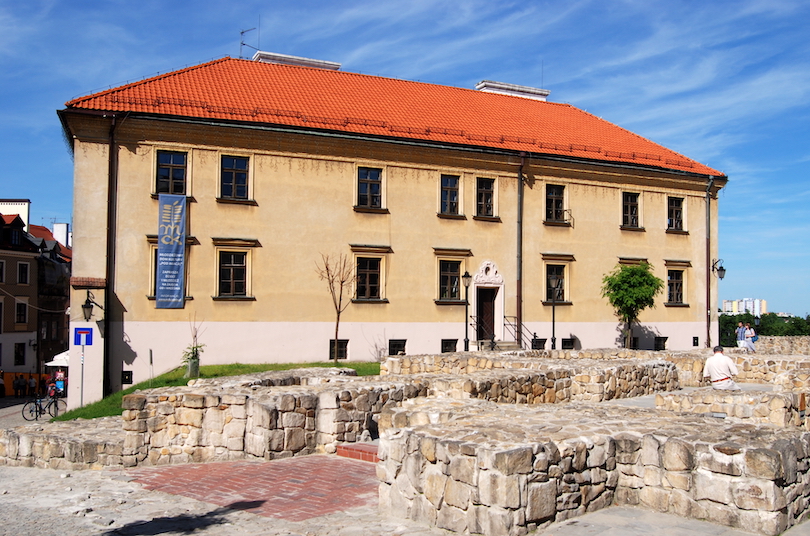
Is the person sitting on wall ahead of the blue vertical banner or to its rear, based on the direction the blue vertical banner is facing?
ahead

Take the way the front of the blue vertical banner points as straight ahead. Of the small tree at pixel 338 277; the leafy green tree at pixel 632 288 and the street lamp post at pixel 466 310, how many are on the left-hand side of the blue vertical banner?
3

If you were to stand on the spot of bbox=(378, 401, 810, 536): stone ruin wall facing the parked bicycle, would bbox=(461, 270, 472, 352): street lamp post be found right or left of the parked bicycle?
right

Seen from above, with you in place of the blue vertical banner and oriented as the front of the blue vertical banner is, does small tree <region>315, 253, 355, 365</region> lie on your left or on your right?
on your left

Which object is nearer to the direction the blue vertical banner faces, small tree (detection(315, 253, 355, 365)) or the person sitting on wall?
the person sitting on wall

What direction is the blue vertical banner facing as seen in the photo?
toward the camera

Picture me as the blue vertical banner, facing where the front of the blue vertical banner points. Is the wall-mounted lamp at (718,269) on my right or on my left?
on my left

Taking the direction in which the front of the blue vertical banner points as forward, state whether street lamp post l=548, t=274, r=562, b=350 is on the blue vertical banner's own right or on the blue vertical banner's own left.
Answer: on the blue vertical banner's own left

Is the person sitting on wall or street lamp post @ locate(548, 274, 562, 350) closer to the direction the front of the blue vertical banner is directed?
the person sitting on wall

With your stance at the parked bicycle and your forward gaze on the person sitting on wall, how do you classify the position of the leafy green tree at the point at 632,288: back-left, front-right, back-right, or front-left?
front-left

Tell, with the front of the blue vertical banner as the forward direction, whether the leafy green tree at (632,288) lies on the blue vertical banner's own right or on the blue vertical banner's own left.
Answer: on the blue vertical banner's own left

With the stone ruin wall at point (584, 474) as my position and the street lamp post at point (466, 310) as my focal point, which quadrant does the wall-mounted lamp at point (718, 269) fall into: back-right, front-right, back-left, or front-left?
front-right

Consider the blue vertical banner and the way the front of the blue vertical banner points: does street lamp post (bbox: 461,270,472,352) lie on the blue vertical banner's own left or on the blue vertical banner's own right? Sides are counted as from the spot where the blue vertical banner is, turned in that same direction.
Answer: on the blue vertical banner's own left
